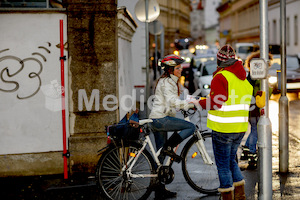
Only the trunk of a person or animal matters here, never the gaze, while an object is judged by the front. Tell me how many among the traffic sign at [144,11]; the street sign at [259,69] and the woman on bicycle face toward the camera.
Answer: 1

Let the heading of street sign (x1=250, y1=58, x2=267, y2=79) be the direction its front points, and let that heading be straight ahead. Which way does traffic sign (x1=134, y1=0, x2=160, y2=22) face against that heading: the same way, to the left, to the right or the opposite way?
the opposite way

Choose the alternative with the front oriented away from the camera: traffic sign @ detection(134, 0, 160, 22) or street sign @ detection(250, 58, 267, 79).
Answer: the traffic sign

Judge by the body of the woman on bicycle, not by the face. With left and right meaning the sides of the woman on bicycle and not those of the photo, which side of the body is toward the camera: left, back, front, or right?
right

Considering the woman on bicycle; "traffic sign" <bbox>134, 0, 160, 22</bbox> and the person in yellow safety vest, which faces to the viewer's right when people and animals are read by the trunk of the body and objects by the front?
the woman on bicycle

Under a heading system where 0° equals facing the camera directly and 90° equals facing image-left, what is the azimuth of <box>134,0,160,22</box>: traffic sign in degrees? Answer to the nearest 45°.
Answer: approximately 180°

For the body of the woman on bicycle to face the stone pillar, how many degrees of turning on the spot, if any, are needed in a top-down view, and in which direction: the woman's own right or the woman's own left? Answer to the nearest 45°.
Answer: approximately 135° to the woman's own left

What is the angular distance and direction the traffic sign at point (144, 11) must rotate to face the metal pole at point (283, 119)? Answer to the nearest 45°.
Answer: approximately 135° to its right

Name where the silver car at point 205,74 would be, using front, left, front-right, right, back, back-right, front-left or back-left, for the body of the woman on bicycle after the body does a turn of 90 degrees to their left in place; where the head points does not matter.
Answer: front

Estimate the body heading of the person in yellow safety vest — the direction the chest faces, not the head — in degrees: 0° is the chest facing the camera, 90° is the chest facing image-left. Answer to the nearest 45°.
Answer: approximately 135°

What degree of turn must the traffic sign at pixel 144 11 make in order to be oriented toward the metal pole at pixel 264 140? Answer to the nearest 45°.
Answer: approximately 180°

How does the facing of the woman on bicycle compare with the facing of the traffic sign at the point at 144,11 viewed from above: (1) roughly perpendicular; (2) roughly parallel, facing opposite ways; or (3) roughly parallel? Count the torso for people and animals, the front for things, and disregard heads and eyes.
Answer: roughly perpendicular

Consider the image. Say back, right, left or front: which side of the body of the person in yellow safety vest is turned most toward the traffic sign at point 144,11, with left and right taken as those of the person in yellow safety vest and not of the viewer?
front

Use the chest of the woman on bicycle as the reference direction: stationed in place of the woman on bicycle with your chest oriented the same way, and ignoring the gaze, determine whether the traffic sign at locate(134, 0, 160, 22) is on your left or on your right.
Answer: on your left
